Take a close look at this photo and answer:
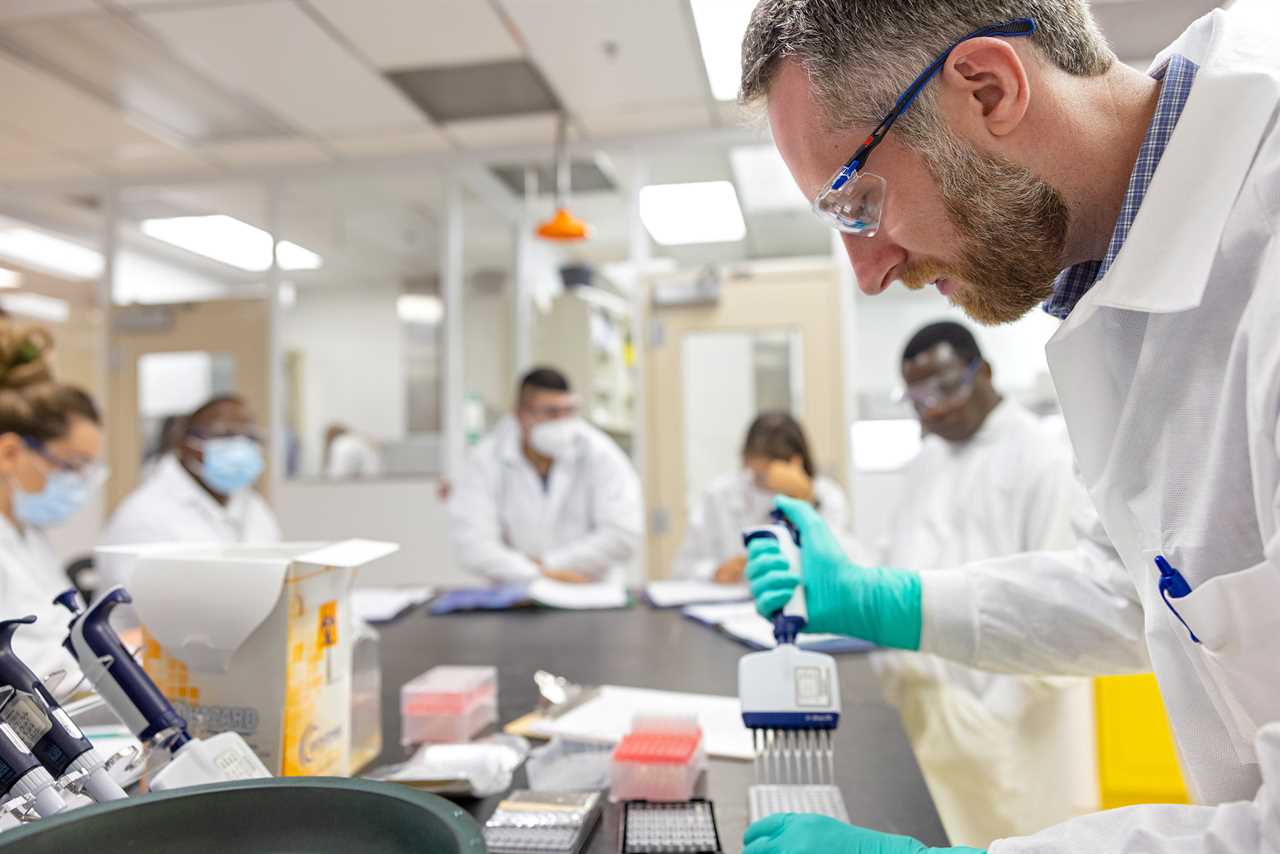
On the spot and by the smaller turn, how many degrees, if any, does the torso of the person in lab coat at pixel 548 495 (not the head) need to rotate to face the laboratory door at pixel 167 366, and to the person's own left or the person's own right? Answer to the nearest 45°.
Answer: approximately 135° to the person's own right

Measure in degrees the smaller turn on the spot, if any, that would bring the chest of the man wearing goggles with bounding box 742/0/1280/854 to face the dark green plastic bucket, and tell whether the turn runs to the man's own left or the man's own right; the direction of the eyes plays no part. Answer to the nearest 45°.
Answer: approximately 45° to the man's own left

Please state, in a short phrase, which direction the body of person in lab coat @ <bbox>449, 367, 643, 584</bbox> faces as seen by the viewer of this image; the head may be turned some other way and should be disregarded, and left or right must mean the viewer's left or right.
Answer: facing the viewer

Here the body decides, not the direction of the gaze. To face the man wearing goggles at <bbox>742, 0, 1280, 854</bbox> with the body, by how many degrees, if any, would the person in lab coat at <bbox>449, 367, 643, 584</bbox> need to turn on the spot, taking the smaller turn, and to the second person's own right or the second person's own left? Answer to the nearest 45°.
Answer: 0° — they already face them

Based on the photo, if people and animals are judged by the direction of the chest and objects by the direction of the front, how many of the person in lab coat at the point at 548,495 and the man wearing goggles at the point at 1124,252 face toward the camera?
1

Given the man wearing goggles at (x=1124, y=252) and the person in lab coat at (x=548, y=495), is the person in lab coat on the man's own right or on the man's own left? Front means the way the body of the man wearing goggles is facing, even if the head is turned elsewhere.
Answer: on the man's own right

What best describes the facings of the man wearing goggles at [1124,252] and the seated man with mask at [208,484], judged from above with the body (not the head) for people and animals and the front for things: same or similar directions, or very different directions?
very different directions

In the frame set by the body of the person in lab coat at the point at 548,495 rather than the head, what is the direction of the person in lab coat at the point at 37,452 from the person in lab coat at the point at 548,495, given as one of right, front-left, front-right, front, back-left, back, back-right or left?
front-right

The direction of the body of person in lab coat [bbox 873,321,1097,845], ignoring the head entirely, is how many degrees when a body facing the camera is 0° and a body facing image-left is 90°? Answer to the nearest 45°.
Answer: approximately 45°

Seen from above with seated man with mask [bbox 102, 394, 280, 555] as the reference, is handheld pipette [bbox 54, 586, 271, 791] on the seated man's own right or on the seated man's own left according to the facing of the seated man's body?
on the seated man's own right

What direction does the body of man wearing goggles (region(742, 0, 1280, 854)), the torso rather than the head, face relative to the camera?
to the viewer's left

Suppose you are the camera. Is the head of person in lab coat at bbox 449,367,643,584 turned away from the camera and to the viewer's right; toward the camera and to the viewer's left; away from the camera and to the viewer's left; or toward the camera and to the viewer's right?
toward the camera and to the viewer's right

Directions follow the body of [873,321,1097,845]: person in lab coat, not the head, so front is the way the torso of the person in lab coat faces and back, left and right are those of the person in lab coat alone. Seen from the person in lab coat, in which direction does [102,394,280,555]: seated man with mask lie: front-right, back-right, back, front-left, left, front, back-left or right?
front-right

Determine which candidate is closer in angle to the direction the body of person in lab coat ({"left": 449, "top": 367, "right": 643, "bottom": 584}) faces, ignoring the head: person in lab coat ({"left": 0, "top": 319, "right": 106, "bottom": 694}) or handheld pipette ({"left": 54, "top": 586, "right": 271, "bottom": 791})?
the handheld pipette
